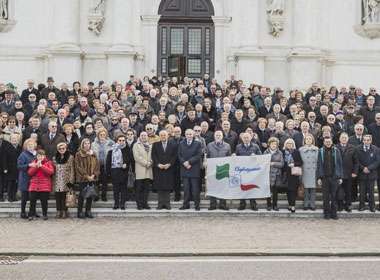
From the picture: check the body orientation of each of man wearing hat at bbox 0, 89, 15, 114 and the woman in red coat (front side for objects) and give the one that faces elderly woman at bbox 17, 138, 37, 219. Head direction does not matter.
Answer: the man wearing hat

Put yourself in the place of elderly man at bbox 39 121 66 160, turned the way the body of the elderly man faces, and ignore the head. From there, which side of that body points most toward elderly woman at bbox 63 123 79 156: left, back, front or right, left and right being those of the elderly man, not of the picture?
left

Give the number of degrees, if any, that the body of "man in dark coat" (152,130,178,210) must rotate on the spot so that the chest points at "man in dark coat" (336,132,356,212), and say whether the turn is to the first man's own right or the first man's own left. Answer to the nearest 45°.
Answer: approximately 90° to the first man's own left

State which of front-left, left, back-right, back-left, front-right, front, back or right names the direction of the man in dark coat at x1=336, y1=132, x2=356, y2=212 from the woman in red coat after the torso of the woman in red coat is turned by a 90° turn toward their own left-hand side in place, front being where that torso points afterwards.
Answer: front

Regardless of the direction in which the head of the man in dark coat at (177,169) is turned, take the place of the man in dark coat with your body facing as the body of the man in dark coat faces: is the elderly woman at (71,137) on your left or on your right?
on your right

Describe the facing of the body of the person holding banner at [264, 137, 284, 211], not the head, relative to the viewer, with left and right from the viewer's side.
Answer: facing the viewer

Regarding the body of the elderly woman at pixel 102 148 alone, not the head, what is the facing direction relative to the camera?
toward the camera

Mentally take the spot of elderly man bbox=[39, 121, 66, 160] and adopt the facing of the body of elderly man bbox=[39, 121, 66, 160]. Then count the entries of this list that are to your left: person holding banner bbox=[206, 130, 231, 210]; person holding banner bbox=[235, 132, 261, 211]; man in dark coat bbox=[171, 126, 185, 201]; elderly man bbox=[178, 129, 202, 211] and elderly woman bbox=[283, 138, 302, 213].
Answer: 5

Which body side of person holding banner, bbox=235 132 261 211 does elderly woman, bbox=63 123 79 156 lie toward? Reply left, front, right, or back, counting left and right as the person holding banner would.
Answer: right

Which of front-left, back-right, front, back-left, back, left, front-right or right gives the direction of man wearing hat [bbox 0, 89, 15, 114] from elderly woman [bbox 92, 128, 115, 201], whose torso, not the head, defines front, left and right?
back-right

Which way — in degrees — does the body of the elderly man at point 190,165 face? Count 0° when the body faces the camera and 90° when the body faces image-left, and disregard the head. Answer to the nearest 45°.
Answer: approximately 0°

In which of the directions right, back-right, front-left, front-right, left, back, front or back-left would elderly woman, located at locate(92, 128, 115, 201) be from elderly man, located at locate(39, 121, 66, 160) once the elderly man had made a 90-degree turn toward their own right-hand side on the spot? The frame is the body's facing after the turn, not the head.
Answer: back

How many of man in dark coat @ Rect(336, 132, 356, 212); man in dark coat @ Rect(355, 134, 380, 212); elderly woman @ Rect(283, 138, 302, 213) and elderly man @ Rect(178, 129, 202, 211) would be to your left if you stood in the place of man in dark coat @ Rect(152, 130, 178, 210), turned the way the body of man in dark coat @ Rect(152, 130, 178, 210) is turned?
4
